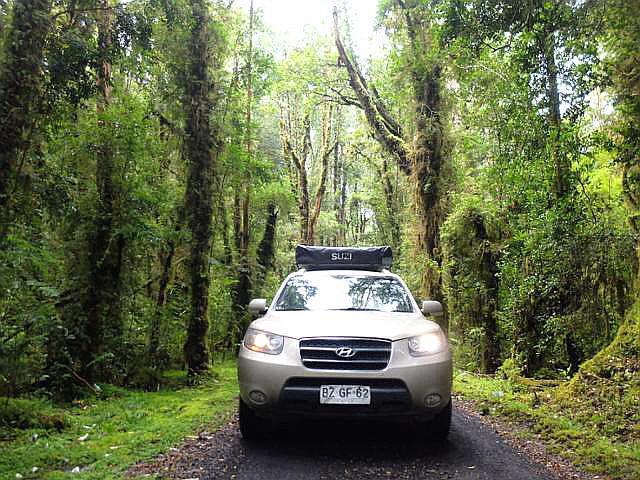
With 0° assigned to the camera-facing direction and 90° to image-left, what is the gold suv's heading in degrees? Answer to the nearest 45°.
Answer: approximately 0°

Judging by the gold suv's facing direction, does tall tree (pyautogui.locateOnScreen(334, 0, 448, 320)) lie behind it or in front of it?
behind

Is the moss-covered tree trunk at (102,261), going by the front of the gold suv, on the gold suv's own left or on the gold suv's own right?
on the gold suv's own right

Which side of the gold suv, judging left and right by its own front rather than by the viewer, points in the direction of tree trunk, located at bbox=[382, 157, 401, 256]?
back

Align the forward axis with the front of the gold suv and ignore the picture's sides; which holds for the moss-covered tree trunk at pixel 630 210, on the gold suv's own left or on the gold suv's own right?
on the gold suv's own left

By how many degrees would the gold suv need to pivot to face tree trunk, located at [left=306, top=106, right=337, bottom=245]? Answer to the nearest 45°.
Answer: approximately 180°

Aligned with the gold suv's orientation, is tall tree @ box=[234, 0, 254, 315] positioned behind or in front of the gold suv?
behind

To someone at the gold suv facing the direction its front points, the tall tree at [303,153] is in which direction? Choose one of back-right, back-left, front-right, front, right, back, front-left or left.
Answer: back

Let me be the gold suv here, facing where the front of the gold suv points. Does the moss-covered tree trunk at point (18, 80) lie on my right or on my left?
on my right

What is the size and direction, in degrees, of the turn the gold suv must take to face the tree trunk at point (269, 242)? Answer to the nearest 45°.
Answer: approximately 180°

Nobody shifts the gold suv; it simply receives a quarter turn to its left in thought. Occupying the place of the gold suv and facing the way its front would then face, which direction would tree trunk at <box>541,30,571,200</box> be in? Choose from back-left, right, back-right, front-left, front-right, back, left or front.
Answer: front-left

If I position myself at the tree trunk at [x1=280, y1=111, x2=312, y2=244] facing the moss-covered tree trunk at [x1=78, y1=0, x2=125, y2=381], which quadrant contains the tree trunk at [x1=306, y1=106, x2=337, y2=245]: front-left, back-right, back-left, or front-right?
back-left

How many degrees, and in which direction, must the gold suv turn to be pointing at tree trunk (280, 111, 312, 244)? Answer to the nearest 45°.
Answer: approximately 180°
